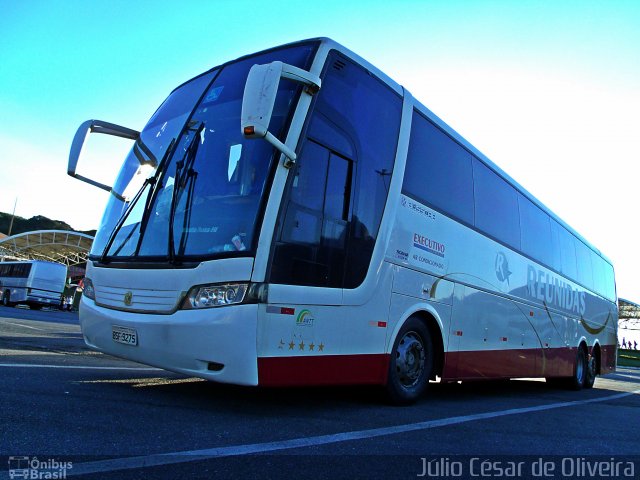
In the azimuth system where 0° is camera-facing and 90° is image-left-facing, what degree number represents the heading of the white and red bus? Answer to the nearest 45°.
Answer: approximately 45°

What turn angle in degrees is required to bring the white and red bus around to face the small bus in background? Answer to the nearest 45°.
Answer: approximately 90° to its right
